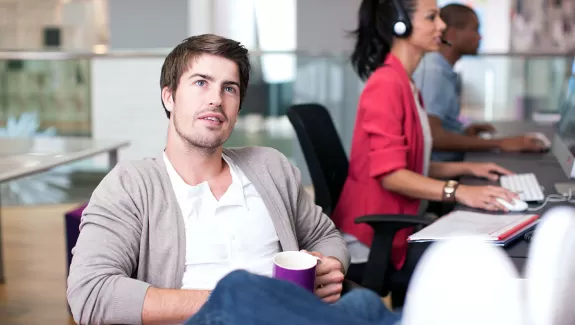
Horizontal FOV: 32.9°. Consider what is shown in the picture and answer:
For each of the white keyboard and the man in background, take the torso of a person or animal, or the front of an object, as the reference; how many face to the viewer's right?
1

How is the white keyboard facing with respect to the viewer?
to the viewer's left

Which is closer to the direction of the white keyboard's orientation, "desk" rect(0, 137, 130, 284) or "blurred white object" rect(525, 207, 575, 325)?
the desk

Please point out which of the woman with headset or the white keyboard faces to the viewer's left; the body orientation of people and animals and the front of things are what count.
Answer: the white keyboard

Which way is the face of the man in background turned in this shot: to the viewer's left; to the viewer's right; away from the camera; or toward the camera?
to the viewer's right

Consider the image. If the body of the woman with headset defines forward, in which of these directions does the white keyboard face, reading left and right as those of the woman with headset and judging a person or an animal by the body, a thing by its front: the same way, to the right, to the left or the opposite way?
the opposite way

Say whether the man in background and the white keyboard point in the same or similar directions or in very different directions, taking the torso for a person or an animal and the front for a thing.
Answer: very different directions

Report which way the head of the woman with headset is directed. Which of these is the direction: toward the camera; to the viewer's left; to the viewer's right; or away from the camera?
to the viewer's right

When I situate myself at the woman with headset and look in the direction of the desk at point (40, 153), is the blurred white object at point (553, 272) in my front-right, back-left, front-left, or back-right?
back-left

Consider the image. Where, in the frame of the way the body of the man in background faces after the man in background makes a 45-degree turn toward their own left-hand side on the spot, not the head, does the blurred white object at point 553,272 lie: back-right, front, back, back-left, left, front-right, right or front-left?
back-right

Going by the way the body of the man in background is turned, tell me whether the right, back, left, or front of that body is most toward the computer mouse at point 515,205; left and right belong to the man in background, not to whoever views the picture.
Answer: right

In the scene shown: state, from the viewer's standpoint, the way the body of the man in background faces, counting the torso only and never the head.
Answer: to the viewer's right

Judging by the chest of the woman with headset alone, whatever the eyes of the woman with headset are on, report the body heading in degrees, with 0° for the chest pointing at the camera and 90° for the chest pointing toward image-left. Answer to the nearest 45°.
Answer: approximately 270°
